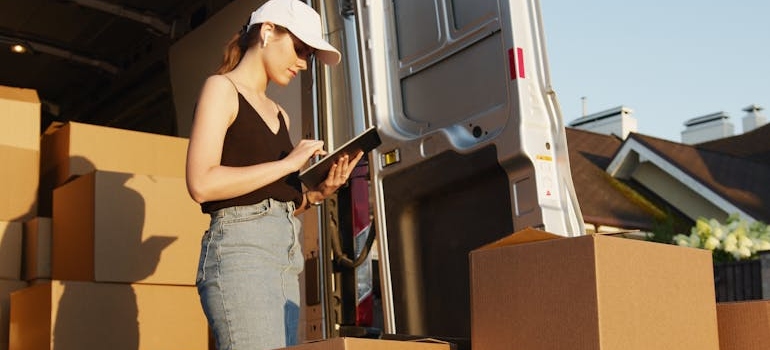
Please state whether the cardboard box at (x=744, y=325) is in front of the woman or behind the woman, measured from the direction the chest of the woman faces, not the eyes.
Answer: in front

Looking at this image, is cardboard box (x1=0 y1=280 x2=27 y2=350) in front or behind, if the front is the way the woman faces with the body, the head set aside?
behind

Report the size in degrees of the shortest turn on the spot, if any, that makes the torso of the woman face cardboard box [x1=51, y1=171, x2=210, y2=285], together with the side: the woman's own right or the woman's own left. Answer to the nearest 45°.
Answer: approximately 135° to the woman's own left

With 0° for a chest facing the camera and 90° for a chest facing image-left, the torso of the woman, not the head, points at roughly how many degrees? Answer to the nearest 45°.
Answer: approximately 315°

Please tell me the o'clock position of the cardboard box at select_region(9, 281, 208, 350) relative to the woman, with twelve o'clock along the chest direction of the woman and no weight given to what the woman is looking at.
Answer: The cardboard box is roughly at 7 o'clock from the woman.

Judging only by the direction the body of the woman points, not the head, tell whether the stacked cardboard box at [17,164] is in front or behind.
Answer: behind

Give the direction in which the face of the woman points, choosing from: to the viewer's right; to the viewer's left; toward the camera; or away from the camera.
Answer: to the viewer's right
